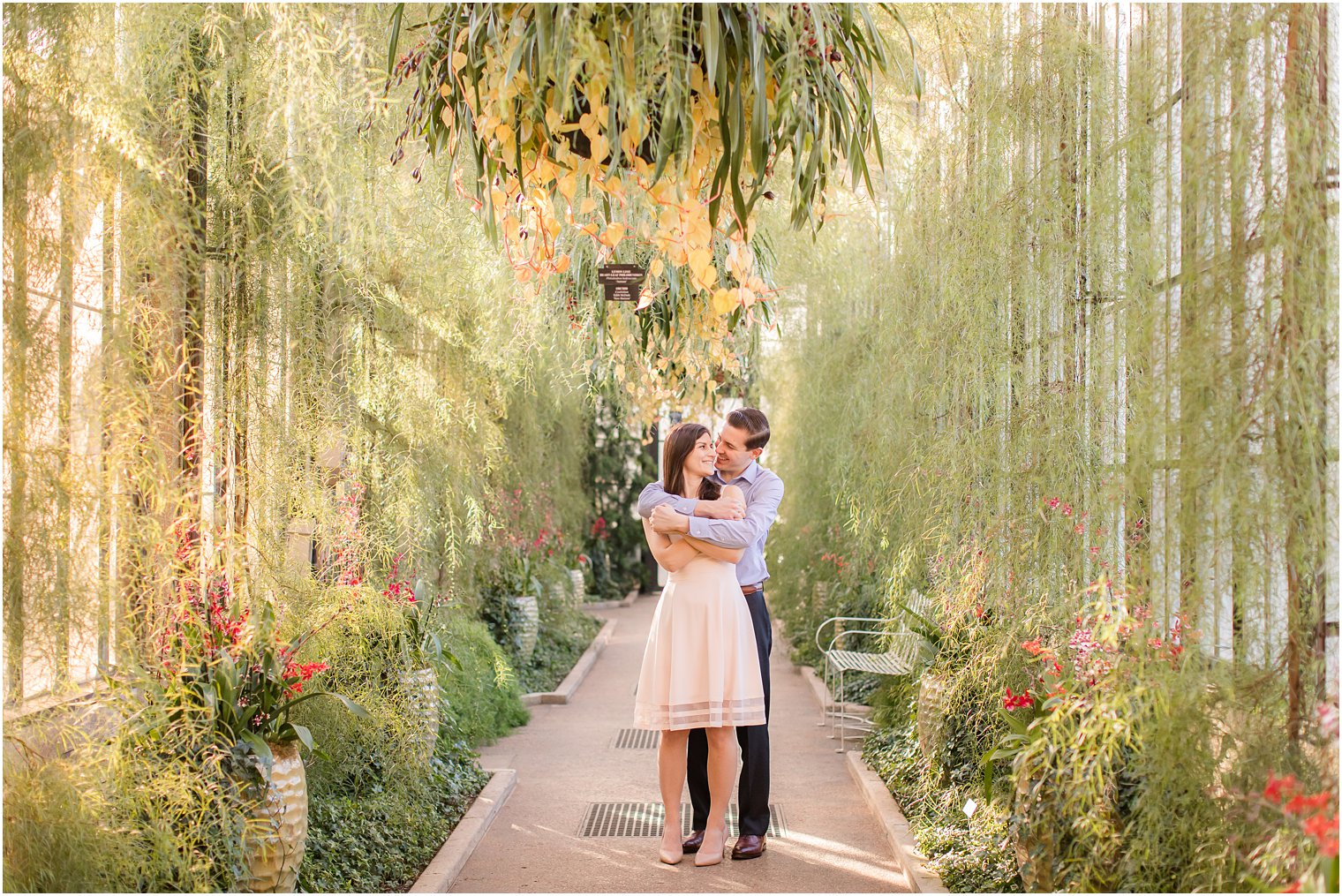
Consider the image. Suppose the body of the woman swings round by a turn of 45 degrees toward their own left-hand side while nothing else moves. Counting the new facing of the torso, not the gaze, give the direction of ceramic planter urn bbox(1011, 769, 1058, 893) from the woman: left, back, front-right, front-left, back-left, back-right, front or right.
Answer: front

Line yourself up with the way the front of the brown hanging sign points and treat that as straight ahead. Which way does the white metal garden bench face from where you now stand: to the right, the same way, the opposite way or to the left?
to the right

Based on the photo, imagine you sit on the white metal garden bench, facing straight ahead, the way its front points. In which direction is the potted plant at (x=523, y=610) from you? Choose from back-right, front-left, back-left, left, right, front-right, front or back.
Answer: front-right

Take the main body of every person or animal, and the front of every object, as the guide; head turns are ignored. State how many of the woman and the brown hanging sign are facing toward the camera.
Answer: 2

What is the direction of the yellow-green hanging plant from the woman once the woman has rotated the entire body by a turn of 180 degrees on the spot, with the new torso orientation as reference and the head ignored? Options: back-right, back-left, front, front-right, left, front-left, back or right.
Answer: back

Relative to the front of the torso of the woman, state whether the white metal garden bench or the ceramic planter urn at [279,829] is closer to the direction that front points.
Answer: the ceramic planter urn

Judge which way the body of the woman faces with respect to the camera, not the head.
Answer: toward the camera

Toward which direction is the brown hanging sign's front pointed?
toward the camera

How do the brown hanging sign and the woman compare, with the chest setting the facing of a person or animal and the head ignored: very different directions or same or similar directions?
same or similar directions

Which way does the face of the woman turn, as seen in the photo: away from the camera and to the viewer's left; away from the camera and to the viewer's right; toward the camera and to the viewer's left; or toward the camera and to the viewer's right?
toward the camera and to the viewer's right

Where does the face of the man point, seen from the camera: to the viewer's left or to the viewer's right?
to the viewer's left

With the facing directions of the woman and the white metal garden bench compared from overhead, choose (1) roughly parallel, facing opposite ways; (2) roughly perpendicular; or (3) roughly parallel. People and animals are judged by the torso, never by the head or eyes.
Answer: roughly perpendicular

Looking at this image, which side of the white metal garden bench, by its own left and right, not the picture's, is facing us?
left
